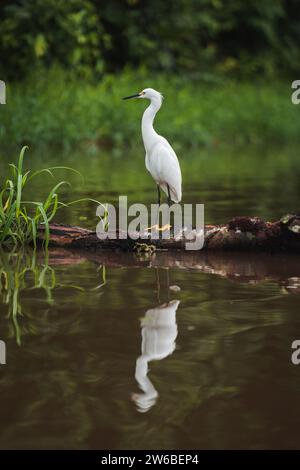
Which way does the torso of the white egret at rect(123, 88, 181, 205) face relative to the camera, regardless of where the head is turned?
to the viewer's left

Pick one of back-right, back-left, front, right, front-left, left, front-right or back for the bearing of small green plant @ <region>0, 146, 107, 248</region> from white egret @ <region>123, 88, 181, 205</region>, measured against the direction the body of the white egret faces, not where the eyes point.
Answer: front-left
